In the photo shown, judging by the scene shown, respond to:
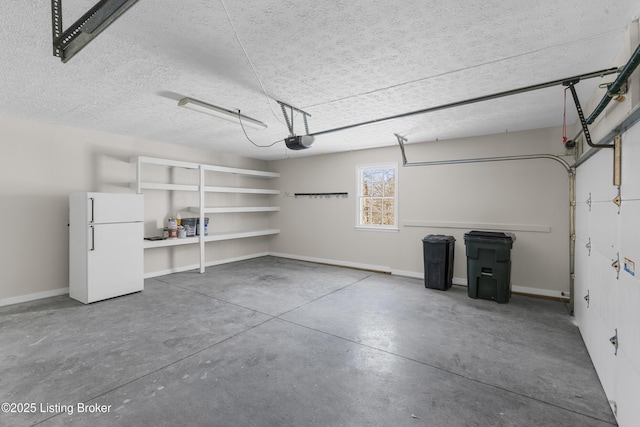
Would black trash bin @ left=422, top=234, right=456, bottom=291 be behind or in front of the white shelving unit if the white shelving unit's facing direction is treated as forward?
in front

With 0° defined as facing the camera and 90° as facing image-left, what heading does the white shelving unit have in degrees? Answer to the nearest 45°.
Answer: approximately 315°

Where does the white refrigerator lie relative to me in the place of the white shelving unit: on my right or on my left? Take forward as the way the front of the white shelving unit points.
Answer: on my right

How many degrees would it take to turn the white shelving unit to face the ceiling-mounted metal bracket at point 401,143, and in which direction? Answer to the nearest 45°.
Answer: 0° — it already faces it

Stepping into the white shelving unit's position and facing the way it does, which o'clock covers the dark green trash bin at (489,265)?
The dark green trash bin is roughly at 12 o'clock from the white shelving unit.
